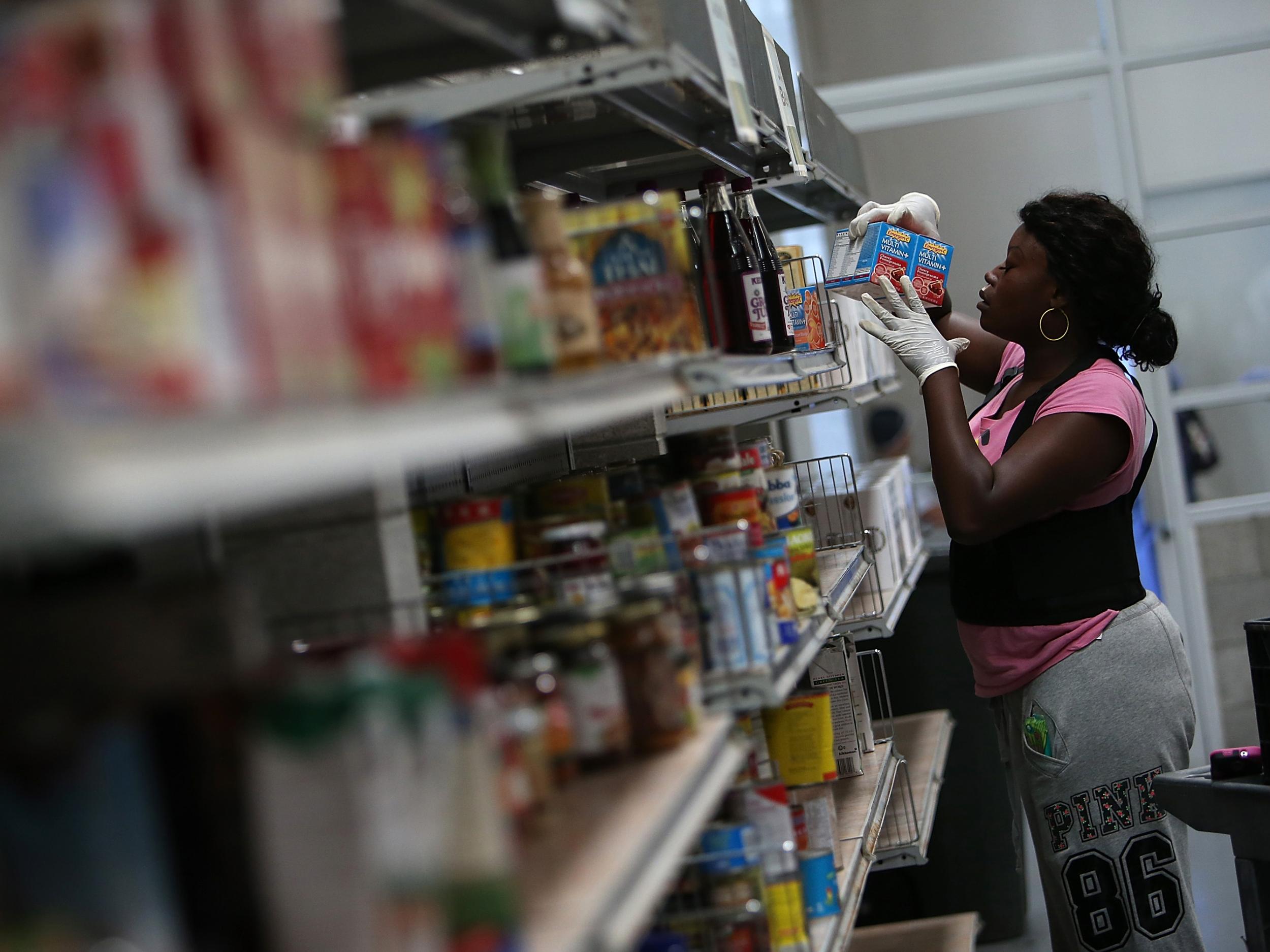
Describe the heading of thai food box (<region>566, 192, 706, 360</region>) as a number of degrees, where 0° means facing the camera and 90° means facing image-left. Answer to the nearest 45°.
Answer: approximately 0°

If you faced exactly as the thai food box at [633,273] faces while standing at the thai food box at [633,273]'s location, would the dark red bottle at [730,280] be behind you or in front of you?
behind
